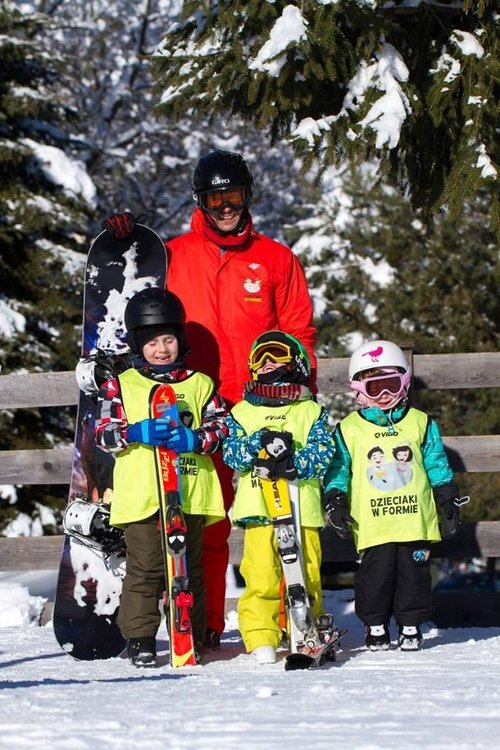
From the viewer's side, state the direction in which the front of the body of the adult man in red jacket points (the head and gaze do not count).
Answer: toward the camera

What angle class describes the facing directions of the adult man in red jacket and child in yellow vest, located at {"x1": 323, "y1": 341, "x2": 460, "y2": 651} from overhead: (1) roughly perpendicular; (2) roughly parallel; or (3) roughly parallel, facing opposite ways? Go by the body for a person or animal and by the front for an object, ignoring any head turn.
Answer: roughly parallel

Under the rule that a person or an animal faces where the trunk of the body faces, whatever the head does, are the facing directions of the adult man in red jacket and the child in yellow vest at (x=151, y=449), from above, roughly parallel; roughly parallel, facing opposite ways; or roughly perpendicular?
roughly parallel

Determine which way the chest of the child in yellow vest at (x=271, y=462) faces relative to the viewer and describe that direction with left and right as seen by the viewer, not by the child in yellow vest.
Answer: facing the viewer

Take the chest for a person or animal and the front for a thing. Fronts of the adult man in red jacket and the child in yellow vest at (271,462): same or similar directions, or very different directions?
same or similar directions

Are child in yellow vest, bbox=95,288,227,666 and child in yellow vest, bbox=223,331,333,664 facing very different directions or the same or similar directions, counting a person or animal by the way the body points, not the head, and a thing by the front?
same or similar directions

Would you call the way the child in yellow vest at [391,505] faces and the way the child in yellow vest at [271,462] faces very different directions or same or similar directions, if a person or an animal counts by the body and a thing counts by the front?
same or similar directions

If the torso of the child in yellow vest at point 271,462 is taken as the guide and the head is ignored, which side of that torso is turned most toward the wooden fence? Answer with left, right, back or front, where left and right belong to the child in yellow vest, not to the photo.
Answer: back

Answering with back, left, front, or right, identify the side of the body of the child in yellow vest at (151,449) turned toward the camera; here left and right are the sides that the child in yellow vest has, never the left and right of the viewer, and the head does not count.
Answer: front

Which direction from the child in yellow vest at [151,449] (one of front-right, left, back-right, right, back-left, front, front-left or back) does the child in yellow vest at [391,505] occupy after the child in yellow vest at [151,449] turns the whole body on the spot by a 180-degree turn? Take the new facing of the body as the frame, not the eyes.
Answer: right

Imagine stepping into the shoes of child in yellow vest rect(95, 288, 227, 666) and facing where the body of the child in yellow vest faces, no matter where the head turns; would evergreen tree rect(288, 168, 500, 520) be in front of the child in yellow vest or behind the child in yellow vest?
behind
